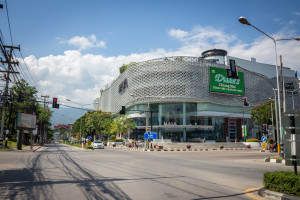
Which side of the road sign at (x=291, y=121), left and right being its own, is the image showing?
back
